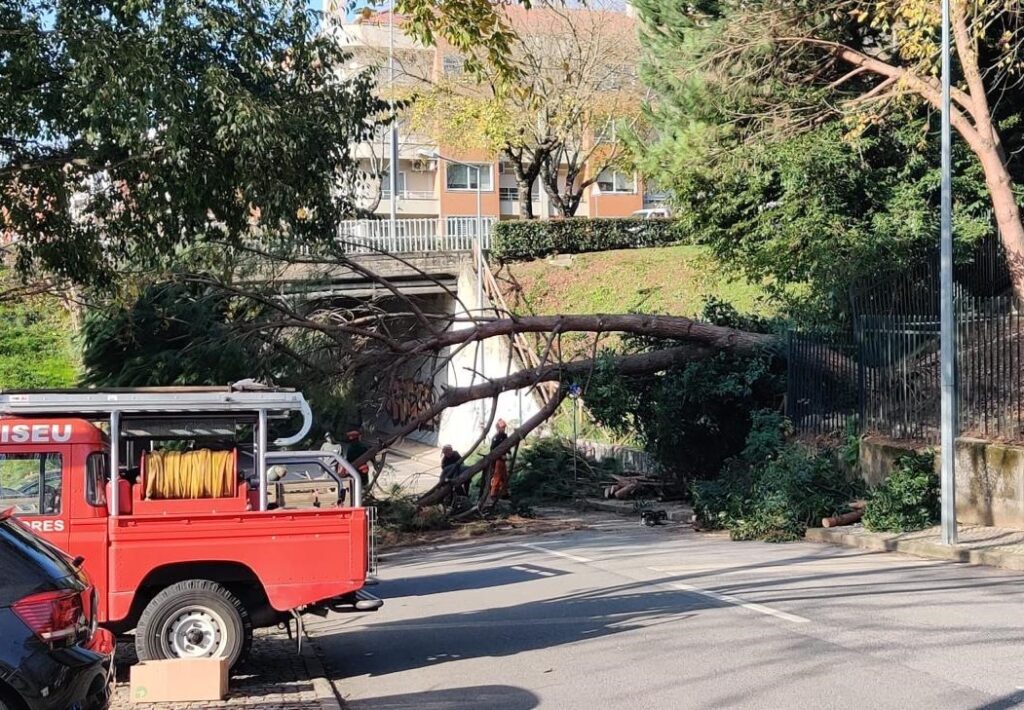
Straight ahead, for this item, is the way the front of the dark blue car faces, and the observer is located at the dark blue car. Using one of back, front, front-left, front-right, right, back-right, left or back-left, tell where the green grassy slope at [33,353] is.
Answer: right

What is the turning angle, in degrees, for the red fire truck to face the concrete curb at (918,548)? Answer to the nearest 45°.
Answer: approximately 135° to its right

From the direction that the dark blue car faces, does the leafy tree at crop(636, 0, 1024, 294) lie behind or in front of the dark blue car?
behind

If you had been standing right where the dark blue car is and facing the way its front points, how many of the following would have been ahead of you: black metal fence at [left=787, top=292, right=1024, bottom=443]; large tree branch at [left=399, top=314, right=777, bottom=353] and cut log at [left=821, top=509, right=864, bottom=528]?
0

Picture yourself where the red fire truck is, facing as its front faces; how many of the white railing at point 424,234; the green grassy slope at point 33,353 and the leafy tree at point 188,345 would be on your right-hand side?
3

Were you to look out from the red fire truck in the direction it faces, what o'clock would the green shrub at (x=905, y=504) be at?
The green shrub is roughly at 5 o'clock from the red fire truck.

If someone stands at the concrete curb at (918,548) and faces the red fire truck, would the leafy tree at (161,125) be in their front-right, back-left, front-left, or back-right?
front-right

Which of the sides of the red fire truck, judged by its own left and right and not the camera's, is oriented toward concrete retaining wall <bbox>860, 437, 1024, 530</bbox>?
back

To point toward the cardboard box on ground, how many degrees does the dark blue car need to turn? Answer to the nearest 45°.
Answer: approximately 135° to its right

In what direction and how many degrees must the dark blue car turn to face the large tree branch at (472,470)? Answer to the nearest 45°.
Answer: approximately 135° to its right

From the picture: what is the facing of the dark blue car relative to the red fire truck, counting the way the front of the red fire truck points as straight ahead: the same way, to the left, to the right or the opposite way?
the same way

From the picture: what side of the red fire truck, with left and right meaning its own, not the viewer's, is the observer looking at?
left
